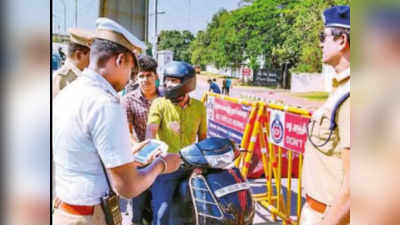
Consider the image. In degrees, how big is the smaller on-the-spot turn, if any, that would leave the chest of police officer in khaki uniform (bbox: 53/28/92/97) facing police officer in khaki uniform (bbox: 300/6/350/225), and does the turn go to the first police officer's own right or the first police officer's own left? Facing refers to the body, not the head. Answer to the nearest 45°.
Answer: approximately 45° to the first police officer's own right

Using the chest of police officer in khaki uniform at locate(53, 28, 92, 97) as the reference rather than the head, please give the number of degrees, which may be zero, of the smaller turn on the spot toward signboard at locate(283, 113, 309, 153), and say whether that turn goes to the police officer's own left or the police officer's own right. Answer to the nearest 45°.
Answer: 0° — they already face it

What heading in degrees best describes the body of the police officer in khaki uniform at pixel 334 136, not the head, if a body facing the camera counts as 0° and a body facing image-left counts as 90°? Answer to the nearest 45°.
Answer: approximately 90°

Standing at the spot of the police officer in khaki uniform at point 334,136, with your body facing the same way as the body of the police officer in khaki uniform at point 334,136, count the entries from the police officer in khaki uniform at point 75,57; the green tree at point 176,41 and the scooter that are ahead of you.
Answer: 2

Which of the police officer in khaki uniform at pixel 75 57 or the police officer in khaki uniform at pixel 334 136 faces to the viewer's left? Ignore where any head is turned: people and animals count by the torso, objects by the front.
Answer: the police officer in khaki uniform at pixel 334 136

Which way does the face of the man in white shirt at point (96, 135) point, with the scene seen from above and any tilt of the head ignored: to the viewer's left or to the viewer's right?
to the viewer's right

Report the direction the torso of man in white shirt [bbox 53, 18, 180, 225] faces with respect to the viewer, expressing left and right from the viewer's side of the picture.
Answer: facing away from the viewer and to the right of the viewer

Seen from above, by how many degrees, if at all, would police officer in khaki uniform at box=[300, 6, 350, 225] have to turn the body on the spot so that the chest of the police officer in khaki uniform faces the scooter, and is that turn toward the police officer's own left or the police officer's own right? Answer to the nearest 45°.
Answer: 0° — they already face it

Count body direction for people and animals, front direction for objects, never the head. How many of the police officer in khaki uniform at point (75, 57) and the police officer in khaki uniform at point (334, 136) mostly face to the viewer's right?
1

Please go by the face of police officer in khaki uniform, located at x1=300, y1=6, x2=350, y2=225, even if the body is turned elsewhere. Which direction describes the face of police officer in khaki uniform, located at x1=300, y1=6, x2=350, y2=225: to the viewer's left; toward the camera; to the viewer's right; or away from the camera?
to the viewer's left

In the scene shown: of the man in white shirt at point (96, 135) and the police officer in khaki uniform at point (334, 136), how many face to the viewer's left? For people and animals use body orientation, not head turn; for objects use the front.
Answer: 1

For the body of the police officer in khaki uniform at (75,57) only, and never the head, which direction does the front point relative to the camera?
to the viewer's right

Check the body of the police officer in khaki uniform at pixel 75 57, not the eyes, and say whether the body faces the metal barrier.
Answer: yes
